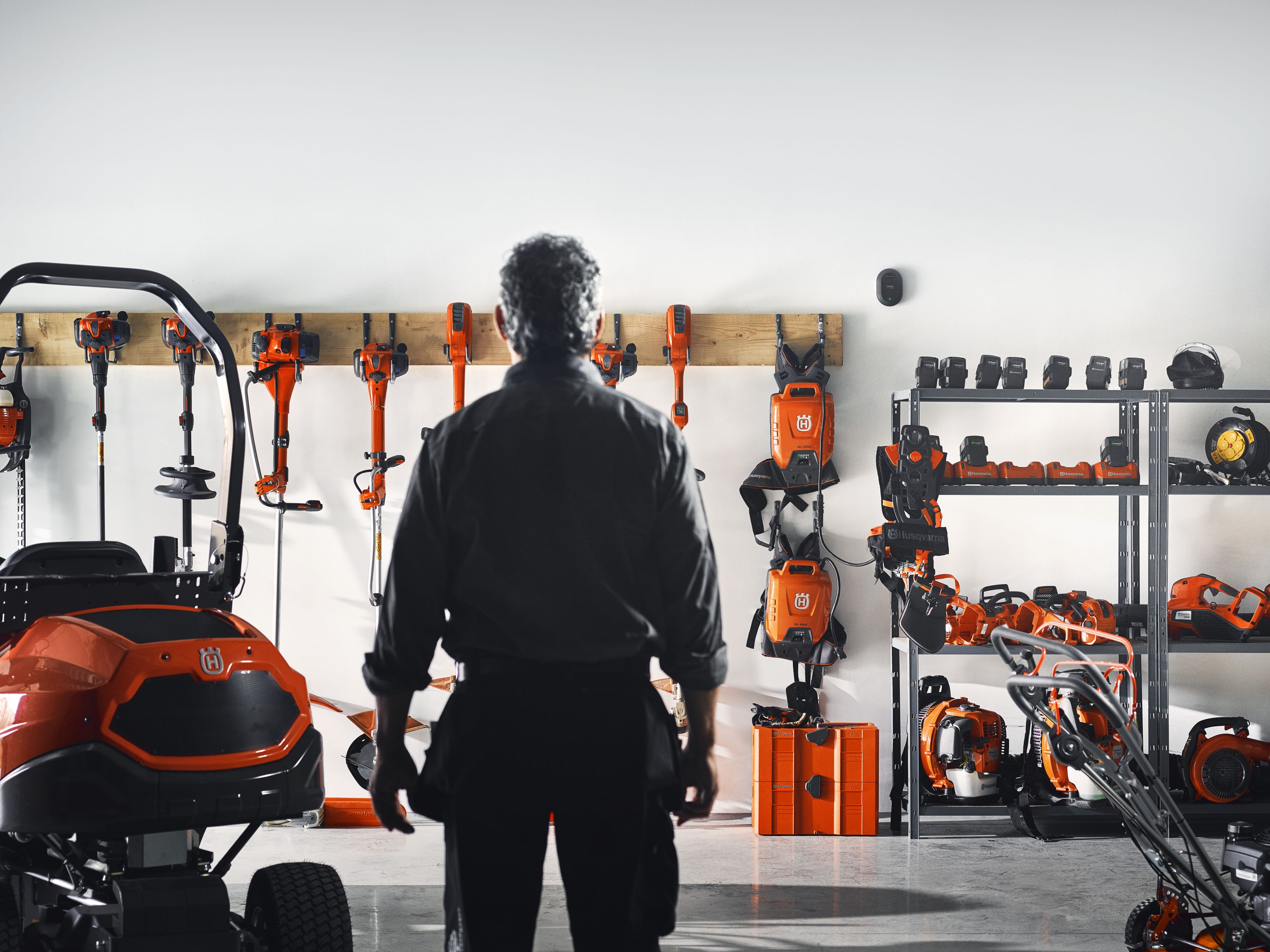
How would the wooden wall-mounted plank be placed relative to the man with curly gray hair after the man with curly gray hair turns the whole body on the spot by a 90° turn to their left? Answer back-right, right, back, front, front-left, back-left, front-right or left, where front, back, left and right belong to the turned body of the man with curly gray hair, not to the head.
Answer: right

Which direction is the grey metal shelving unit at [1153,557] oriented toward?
toward the camera

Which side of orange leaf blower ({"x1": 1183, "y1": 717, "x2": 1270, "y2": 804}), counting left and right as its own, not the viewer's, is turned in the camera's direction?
right

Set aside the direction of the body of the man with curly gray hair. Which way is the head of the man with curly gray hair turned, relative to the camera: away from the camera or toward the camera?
away from the camera

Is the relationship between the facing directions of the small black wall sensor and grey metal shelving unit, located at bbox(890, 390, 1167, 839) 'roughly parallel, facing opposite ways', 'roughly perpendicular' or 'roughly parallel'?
roughly parallel

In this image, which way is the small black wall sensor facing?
toward the camera

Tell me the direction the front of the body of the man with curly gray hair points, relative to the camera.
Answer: away from the camera
